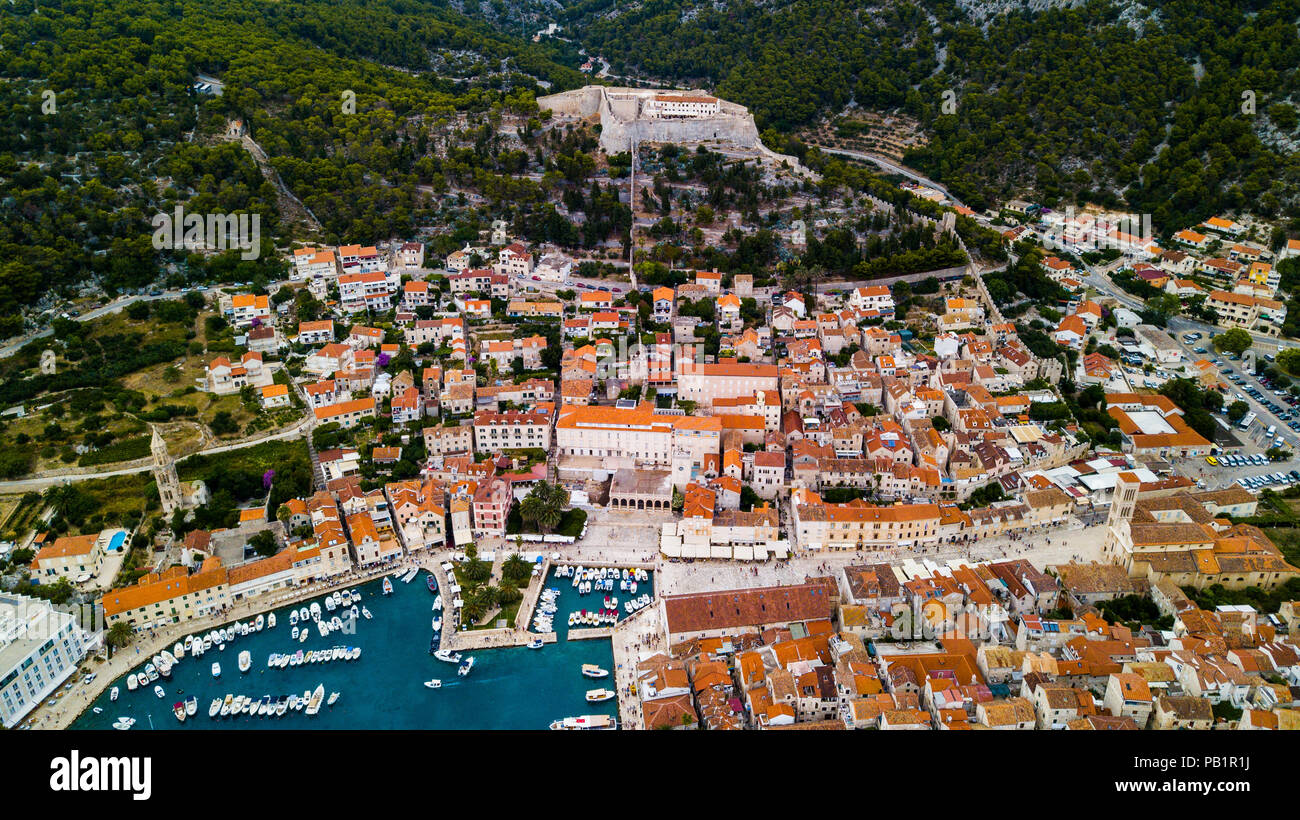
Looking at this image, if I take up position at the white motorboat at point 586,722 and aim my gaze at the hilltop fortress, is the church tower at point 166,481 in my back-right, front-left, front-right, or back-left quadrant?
front-left

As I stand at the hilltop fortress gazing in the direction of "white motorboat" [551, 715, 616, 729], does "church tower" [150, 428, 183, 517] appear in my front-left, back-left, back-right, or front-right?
front-right

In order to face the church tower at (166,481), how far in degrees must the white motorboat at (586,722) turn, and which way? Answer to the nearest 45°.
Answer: approximately 45° to its right

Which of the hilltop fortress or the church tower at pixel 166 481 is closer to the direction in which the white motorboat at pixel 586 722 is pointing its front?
the church tower

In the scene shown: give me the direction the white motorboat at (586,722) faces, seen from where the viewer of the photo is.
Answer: facing to the left of the viewer

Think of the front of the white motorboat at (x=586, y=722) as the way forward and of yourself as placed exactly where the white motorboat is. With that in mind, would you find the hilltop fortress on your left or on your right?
on your right
